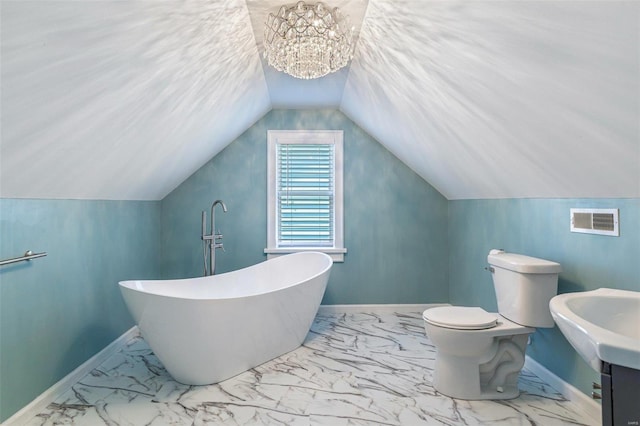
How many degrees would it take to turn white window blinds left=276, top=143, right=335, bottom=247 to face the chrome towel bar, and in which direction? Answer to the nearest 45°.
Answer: approximately 45° to its right

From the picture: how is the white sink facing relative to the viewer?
to the viewer's left

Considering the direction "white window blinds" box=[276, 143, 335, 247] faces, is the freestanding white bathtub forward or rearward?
forward

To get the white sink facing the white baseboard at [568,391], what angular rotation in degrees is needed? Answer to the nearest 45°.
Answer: approximately 90° to its right

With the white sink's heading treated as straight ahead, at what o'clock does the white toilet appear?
The white toilet is roughly at 2 o'clock from the white sink.

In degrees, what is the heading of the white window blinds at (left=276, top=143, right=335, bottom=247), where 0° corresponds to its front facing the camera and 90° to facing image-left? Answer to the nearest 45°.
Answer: approximately 0°

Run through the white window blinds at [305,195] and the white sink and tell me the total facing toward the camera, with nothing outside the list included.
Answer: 1

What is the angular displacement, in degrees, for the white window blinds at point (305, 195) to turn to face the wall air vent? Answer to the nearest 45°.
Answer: approximately 45° to its left
